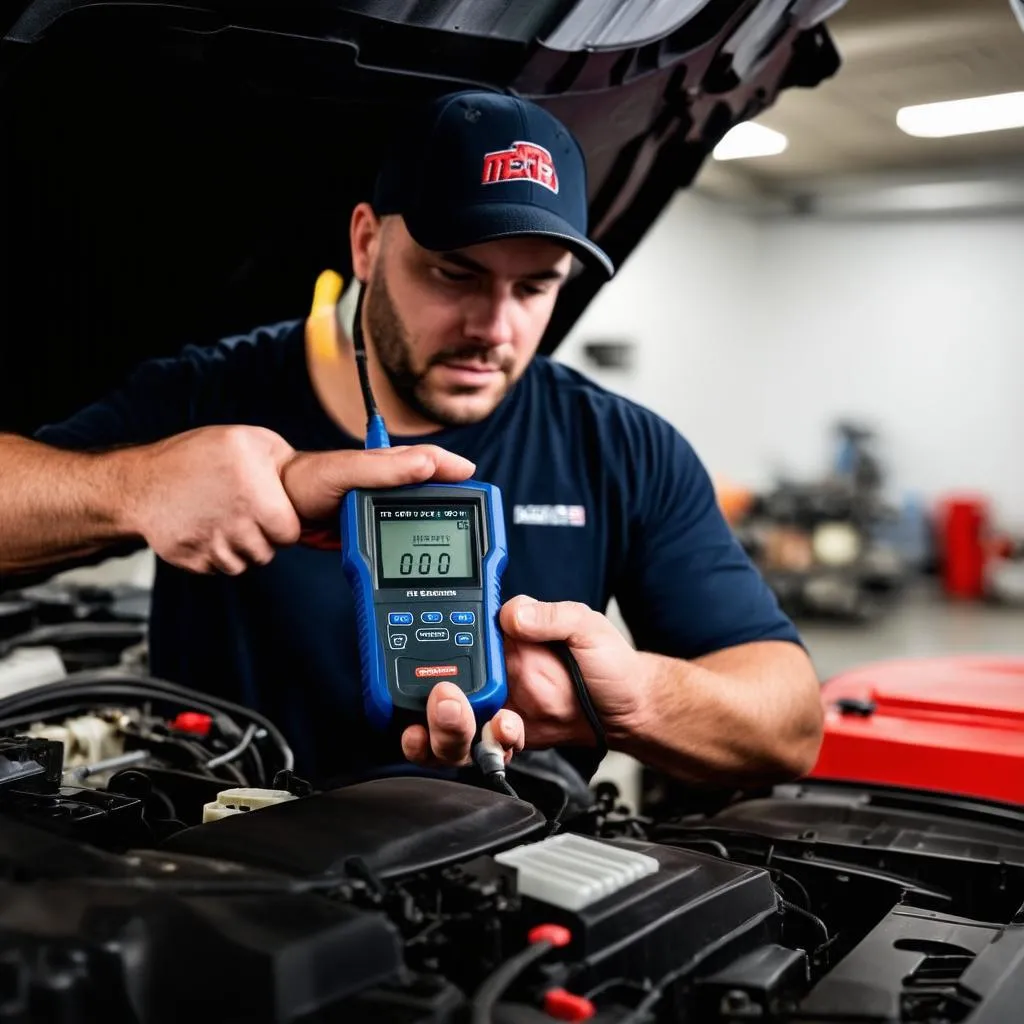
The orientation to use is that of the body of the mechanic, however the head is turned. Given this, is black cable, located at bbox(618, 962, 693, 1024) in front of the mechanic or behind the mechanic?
in front

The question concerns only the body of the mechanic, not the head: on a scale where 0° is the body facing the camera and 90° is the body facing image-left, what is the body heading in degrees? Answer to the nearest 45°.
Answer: approximately 0°

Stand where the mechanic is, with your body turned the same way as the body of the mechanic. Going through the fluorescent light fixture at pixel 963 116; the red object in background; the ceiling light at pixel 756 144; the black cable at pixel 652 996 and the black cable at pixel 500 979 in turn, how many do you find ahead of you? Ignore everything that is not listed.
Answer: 2

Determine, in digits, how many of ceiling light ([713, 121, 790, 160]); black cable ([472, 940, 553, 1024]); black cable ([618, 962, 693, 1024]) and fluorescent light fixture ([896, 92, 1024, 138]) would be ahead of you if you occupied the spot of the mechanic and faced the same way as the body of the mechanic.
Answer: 2

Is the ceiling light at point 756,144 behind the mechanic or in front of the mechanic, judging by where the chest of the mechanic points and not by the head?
behind

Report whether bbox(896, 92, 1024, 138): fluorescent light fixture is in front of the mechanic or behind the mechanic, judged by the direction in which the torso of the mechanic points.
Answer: behind

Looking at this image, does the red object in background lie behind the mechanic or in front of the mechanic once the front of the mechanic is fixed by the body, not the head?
behind

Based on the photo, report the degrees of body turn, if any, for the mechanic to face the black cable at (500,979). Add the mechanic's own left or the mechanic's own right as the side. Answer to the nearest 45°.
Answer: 0° — they already face it
